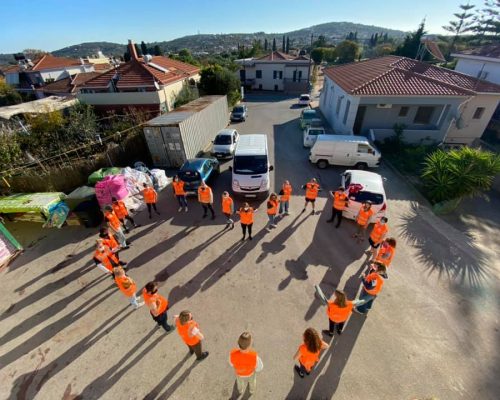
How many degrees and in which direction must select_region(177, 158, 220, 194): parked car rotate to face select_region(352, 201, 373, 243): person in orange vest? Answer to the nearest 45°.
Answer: approximately 90° to its left

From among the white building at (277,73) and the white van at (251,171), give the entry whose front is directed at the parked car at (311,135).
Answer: the white building

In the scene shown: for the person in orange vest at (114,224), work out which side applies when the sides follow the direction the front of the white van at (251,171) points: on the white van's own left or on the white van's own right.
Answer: on the white van's own right

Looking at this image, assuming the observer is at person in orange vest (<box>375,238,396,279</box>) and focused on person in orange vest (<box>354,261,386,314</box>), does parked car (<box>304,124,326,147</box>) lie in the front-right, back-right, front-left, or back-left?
back-right

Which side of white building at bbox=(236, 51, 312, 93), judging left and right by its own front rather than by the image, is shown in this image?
front

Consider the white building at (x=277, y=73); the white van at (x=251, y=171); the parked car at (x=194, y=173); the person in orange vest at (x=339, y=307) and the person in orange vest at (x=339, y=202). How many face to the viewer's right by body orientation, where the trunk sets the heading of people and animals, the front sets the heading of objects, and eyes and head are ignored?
0

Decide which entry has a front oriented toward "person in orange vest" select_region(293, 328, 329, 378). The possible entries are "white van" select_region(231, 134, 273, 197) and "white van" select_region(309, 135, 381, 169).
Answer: "white van" select_region(231, 134, 273, 197)

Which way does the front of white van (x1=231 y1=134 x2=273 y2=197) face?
toward the camera

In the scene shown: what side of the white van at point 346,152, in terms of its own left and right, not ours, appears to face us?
right

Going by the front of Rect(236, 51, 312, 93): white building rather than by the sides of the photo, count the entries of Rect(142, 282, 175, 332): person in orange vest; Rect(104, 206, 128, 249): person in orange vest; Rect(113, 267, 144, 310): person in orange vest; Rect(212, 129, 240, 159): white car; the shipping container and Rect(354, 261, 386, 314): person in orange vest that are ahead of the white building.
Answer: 6
